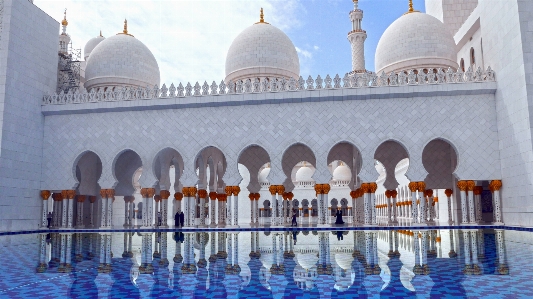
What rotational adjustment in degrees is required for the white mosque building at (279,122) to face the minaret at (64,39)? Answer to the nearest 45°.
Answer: approximately 135° to its right

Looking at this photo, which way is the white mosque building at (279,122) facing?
toward the camera
